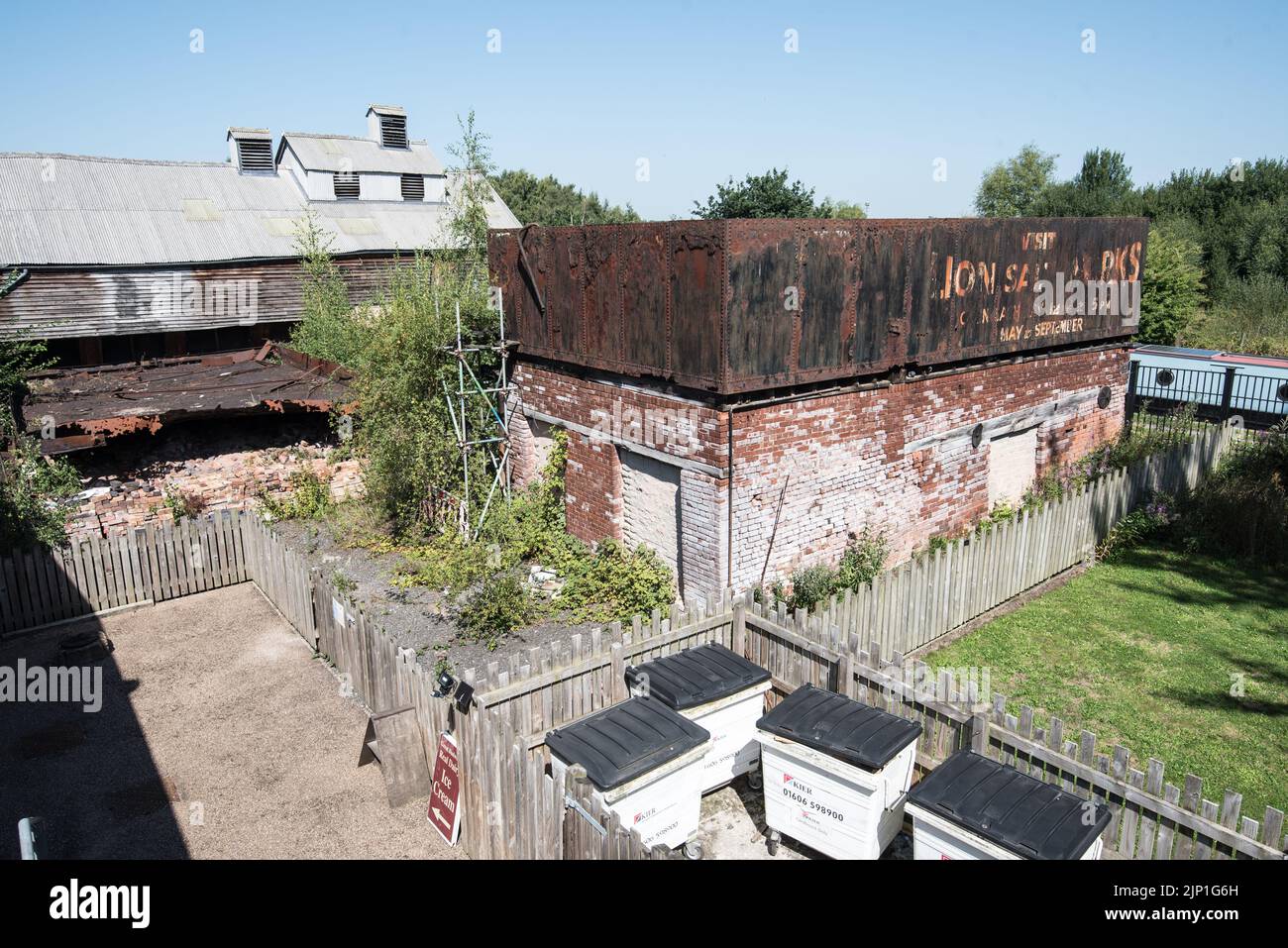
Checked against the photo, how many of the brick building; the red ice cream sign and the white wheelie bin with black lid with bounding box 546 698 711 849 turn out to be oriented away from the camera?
0

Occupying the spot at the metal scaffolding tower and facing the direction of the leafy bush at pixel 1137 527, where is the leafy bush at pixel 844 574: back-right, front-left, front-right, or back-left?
front-right

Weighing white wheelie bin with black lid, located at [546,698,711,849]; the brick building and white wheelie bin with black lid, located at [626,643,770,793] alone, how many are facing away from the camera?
0

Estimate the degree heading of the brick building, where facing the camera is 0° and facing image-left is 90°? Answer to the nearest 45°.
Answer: approximately 315°

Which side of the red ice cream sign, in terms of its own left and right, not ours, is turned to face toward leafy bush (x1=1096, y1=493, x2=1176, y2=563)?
back

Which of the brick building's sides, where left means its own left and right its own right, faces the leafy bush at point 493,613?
right

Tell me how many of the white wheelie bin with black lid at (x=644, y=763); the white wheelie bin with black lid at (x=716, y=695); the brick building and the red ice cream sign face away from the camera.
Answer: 0

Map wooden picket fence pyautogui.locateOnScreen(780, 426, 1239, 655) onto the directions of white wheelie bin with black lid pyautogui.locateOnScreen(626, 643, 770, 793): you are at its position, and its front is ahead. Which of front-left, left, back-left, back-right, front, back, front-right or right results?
left

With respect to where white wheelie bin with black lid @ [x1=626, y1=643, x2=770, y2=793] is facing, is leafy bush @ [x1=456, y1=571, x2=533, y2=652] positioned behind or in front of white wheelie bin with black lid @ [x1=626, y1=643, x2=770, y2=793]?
behind

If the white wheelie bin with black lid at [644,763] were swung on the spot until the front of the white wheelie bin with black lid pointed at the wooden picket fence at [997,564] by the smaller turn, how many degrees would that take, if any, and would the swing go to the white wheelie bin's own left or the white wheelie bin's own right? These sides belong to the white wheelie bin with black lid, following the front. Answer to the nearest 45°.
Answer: approximately 90° to the white wheelie bin's own left

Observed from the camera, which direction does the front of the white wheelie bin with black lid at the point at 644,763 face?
facing the viewer and to the right of the viewer

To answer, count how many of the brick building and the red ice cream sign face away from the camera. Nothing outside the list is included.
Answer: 0

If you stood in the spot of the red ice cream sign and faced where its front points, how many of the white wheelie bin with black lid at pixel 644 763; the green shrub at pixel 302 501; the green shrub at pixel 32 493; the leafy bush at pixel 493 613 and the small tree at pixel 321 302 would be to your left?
1

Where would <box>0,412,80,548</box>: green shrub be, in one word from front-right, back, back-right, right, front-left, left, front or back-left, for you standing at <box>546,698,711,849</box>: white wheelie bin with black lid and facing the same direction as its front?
back
